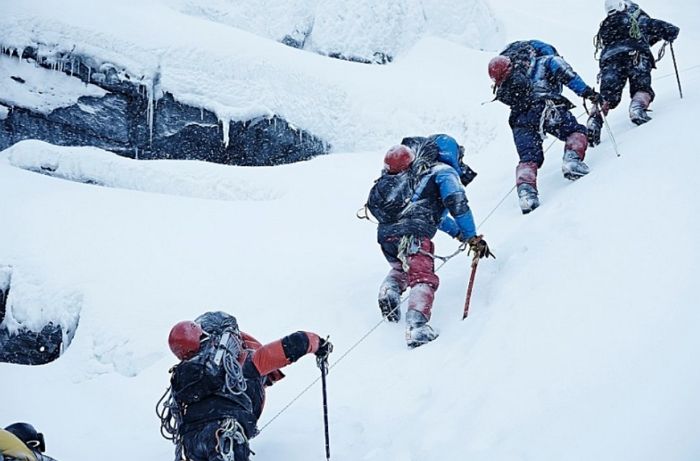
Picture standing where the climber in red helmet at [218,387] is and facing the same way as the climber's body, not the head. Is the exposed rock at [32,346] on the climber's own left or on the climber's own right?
on the climber's own left

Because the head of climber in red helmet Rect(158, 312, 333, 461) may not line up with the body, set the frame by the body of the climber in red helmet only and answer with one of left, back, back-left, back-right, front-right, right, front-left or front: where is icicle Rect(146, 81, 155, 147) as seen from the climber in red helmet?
front-left

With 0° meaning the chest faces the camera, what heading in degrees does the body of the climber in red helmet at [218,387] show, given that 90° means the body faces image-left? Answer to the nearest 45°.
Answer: approximately 225°

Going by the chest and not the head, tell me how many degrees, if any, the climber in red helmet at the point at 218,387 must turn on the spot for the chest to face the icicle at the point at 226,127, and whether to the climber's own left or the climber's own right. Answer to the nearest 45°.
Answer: approximately 45° to the climber's own left

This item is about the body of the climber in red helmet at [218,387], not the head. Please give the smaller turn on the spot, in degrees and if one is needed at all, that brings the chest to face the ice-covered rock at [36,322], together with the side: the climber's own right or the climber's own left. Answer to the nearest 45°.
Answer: approximately 90° to the climber's own left
